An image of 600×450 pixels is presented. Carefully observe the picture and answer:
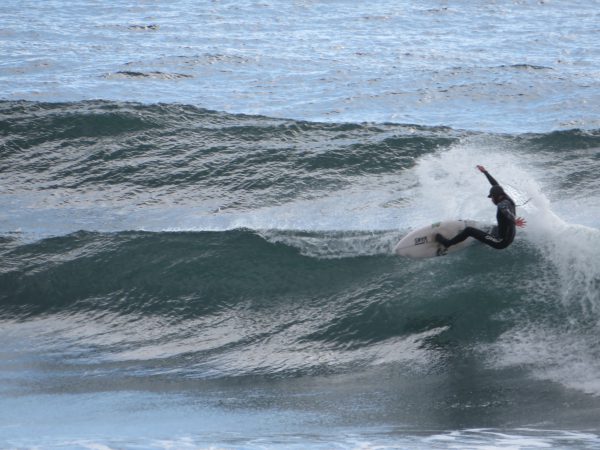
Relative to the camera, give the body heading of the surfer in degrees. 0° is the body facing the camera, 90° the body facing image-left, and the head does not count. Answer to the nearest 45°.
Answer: approximately 90°
